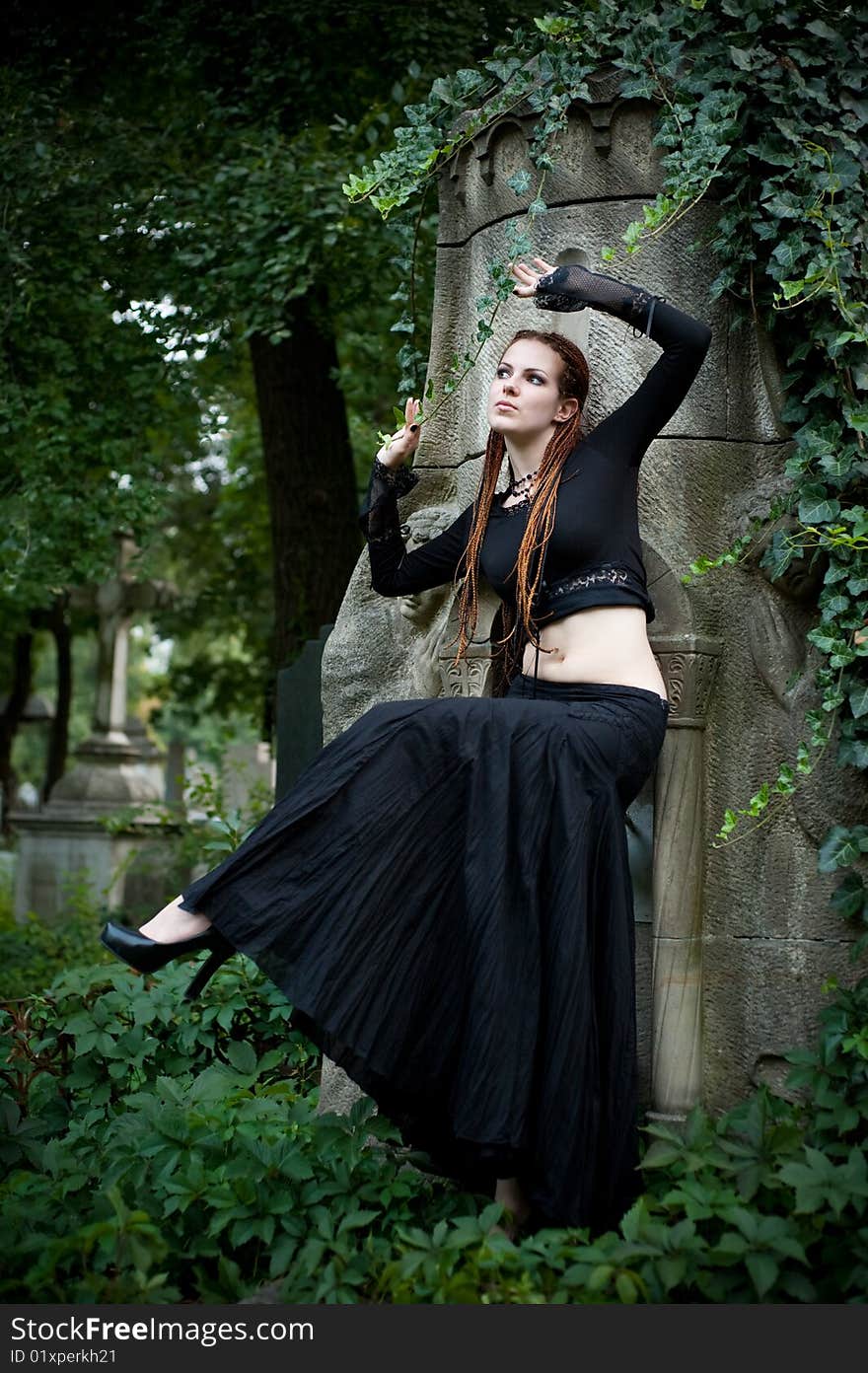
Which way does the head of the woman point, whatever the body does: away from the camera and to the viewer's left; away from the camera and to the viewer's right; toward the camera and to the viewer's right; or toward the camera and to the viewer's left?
toward the camera and to the viewer's left

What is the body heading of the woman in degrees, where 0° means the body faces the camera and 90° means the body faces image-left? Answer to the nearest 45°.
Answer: approximately 45°

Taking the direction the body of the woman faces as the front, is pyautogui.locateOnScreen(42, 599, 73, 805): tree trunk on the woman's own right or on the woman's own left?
on the woman's own right

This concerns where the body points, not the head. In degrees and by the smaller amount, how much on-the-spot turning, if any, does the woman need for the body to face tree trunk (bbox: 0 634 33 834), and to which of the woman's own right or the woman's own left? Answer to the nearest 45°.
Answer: approximately 135° to the woman's own right

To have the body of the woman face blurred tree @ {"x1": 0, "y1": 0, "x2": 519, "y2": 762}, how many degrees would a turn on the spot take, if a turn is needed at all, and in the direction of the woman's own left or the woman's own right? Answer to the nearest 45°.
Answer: approximately 135° to the woman's own right

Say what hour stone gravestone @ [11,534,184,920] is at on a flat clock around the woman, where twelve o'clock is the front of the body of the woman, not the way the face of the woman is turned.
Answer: The stone gravestone is roughly at 4 o'clock from the woman.
